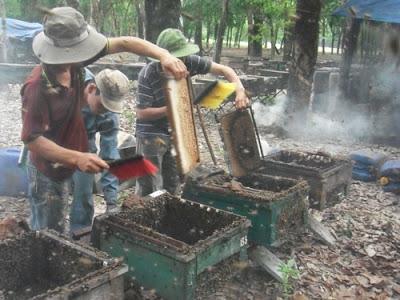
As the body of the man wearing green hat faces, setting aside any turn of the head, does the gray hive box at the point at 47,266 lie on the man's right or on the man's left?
on the man's right

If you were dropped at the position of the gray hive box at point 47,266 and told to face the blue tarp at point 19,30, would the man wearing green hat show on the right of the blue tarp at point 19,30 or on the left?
right

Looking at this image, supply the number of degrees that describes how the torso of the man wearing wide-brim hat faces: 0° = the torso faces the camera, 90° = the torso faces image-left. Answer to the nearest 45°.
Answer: approximately 315°

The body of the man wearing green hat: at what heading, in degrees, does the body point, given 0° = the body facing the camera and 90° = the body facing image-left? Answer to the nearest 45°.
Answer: approximately 315°

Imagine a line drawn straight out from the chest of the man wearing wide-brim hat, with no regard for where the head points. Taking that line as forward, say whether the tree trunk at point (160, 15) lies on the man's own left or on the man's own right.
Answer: on the man's own left

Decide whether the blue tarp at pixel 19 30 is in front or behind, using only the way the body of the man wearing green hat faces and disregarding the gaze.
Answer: behind

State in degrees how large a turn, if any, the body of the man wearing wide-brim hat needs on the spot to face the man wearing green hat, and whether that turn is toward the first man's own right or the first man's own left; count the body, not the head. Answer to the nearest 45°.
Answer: approximately 90° to the first man's own left

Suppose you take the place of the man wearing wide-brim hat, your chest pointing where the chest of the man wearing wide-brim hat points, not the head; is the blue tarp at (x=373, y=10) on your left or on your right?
on your left
